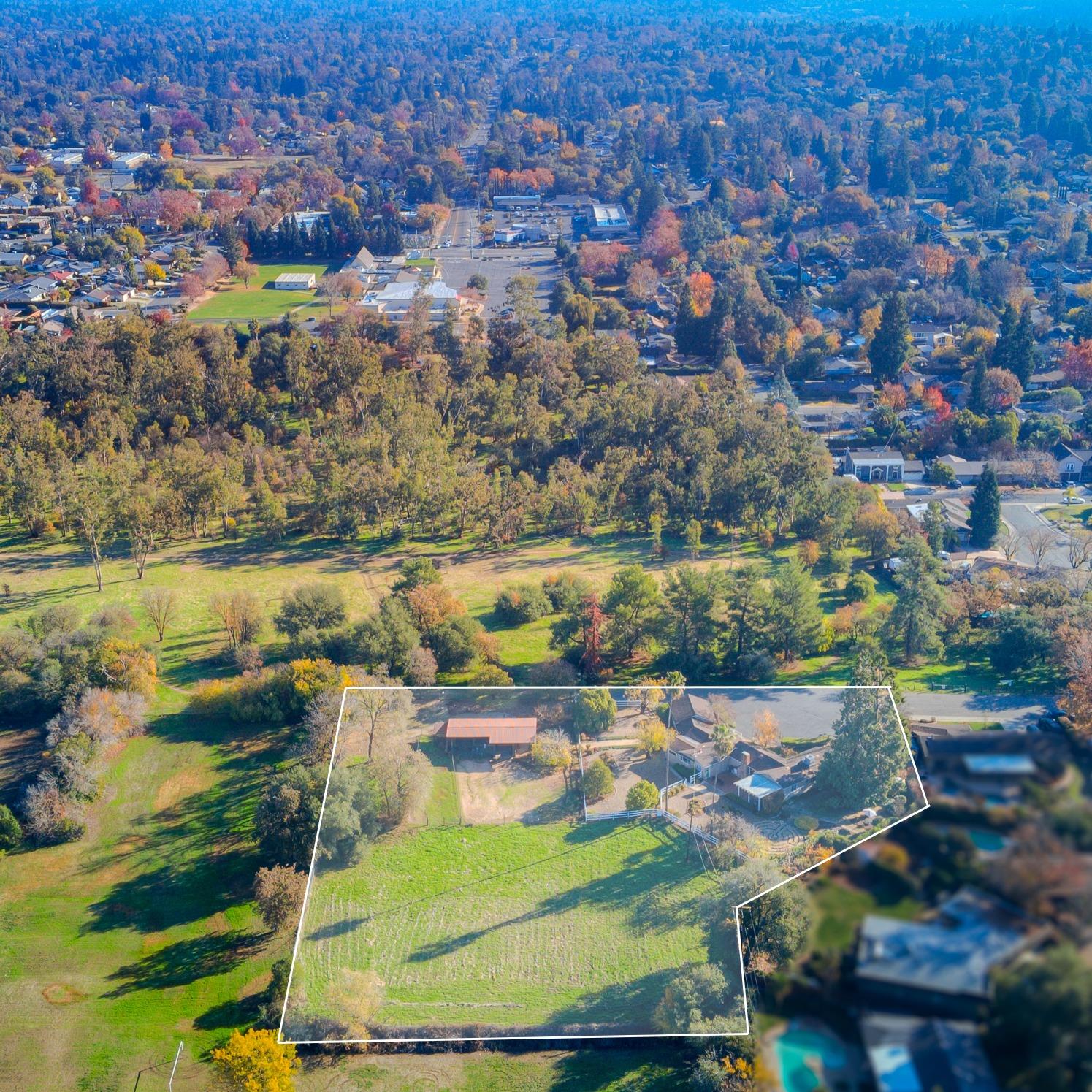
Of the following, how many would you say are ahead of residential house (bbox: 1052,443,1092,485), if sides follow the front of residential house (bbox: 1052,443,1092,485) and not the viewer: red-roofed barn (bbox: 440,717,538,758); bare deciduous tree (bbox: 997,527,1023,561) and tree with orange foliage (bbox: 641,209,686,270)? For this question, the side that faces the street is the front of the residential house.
2

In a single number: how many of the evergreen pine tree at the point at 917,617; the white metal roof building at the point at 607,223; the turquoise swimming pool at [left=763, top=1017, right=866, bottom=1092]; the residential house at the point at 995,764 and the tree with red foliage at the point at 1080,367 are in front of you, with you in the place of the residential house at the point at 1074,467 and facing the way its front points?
3

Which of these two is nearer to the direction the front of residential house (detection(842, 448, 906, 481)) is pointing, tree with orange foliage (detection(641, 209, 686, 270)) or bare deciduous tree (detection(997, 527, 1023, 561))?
the bare deciduous tree

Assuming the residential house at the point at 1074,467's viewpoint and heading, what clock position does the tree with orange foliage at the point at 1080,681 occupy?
The tree with orange foliage is roughly at 12 o'clock from the residential house.

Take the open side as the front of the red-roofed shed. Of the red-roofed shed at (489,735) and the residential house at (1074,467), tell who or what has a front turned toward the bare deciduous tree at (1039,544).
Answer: the residential house at (1074,467)

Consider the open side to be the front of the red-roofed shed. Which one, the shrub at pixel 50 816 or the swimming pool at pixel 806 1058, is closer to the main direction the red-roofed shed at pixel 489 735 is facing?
the swimming pool

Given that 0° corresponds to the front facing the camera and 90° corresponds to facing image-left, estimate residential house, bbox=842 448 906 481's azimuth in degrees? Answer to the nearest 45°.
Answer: approximately 0°

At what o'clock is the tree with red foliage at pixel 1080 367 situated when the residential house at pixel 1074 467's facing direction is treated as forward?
The tree with red foliage is roughly at 6 o'clock from the residential house.

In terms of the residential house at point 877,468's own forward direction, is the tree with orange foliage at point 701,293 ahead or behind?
behind

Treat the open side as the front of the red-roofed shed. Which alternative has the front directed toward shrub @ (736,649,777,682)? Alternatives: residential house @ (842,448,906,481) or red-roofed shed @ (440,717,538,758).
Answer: residential house @ (842,448,906,481)

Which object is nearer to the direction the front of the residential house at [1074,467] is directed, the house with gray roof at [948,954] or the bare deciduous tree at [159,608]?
the house with gray roof

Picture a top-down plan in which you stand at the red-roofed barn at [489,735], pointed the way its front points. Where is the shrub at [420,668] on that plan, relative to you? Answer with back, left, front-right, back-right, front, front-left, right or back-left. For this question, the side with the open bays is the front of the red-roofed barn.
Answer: back
